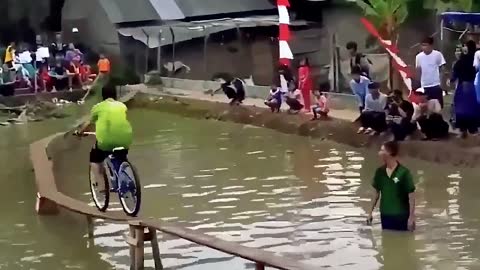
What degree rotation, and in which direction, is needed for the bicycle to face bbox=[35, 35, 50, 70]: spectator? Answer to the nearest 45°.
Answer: approximately 45° to its right

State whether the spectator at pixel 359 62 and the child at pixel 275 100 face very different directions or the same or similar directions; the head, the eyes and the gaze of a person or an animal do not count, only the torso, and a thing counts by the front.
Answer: same or similar directions

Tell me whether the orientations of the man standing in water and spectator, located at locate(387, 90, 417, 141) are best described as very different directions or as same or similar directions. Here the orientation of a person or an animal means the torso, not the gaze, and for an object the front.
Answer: same or similar directions

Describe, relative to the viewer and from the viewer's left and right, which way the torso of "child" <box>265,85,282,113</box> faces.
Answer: facing the viewer and to the left of the viewer

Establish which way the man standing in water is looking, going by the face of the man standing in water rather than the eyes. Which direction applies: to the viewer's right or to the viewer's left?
to the viewer's left

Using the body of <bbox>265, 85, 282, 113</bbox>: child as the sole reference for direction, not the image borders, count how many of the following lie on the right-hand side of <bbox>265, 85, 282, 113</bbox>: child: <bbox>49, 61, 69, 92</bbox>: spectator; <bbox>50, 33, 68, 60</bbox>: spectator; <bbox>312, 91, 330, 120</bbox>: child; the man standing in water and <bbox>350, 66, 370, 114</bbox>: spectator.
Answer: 2

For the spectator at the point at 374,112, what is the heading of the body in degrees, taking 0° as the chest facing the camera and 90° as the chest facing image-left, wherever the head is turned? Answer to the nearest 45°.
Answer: approximately 45°

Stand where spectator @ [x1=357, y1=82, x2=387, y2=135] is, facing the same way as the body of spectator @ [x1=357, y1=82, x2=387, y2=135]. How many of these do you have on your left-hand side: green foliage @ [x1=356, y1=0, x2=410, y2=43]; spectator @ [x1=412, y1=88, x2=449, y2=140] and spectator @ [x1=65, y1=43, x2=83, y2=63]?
1

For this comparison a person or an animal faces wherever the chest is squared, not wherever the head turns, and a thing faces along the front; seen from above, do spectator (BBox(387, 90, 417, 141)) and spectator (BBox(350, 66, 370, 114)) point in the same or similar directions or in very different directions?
same or similar directions

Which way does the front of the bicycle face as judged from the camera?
facing away from the viewer and to the left of the viewer

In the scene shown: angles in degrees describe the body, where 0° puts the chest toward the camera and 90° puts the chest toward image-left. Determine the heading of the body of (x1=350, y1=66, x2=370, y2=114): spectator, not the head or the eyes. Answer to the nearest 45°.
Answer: approximately 45°

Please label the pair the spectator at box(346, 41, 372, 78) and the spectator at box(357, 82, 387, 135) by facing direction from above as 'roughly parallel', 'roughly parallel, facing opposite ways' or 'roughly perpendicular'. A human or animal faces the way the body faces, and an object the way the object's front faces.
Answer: roughly parallel

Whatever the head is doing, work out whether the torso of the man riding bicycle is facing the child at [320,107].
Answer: no

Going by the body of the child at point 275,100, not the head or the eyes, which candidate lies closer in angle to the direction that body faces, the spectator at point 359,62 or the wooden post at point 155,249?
the wooden post

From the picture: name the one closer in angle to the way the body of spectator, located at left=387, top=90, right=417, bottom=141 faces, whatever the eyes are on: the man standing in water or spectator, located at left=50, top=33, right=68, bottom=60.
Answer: the man standing in water

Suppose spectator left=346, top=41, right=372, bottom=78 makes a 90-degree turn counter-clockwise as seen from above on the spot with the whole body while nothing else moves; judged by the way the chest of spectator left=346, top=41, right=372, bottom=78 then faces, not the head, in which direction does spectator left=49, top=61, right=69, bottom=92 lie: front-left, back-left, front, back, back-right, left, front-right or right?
back
